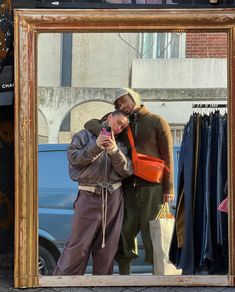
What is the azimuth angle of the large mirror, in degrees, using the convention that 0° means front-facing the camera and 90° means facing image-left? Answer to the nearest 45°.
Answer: approximately 0°
